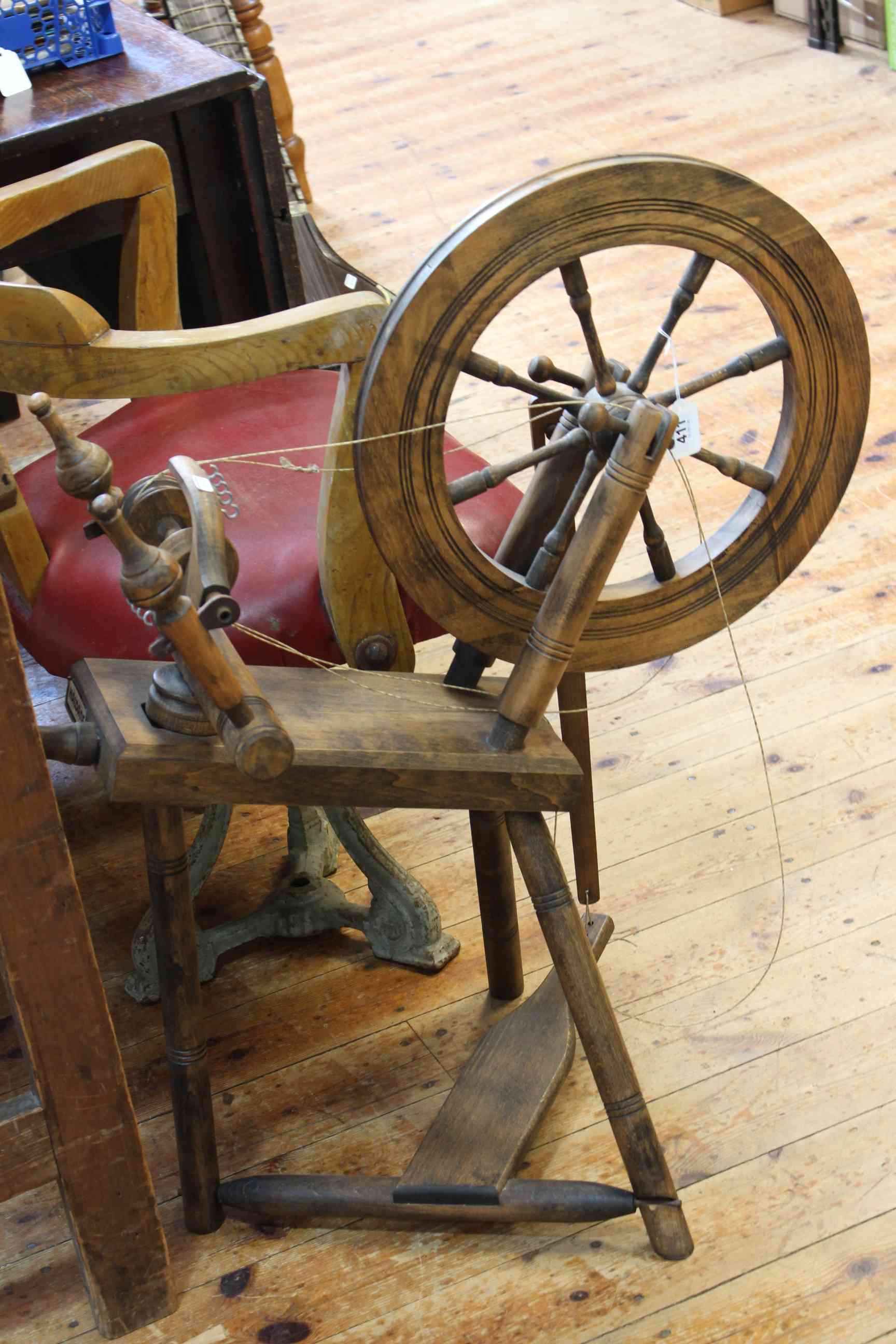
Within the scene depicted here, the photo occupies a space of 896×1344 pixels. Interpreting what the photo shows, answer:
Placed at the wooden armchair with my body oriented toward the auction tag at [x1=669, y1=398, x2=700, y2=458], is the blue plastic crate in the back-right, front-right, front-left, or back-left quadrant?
back-left

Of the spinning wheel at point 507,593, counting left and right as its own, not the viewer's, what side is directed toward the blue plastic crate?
back

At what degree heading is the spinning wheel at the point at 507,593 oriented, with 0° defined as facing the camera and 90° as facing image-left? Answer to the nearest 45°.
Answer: approximately 0°

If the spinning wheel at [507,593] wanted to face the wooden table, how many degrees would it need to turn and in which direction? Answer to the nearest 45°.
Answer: approximately 180°

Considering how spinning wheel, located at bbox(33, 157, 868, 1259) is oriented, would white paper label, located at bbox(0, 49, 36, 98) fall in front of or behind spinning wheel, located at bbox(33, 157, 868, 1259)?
behind
